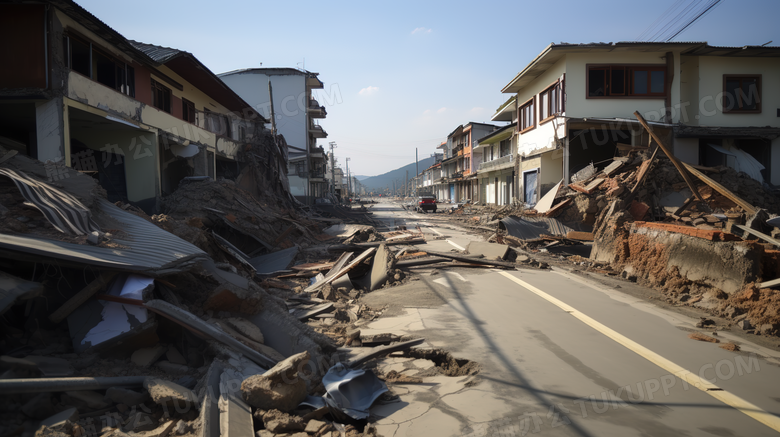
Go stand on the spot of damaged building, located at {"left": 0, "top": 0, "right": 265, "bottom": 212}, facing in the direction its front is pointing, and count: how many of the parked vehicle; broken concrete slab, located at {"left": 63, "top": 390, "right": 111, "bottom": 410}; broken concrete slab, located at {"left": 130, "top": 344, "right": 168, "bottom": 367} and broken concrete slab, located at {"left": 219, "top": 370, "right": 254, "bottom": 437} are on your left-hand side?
1

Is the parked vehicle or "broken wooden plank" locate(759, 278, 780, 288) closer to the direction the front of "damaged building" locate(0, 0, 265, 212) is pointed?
the broken wooden plank

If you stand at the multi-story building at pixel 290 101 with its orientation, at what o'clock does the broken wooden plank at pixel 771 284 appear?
The broken wooden plank is roughly at 3 o'clock from the multi-story building.

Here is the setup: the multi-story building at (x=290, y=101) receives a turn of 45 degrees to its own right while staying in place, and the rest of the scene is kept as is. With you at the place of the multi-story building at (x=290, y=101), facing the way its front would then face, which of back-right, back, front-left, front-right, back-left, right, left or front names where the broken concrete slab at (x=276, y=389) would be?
front-right

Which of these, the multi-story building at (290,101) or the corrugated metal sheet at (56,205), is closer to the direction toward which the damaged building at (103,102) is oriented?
the corrugated metal sheet

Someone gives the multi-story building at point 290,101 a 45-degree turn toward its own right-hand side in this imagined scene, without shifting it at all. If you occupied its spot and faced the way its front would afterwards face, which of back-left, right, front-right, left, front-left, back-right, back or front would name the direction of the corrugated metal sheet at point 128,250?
front-right

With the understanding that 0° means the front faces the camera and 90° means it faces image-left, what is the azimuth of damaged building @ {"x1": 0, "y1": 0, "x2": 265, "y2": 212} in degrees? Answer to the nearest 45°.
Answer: approximately 315°

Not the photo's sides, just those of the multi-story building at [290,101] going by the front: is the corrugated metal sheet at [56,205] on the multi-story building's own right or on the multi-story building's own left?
on the multi-story building's own right

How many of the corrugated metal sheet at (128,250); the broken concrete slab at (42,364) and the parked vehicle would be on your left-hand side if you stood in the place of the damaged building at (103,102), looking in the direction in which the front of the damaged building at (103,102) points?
1

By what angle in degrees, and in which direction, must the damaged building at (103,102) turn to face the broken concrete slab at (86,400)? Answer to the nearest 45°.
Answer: approximately 45° to its right

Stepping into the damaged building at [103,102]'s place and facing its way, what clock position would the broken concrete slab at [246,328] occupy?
The broken concrete slab is roughly at 1 o'clock from the damaged building.

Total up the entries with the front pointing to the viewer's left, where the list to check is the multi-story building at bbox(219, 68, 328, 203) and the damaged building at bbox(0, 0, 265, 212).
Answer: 0

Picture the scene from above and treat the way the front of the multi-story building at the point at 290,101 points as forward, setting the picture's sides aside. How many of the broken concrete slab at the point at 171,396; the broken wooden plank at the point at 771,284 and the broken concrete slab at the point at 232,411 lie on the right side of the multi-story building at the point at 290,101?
3

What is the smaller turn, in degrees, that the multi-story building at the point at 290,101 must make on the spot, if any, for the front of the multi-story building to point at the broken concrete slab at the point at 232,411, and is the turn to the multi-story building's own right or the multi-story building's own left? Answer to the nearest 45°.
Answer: approximately 90° to the multi-story building's own right

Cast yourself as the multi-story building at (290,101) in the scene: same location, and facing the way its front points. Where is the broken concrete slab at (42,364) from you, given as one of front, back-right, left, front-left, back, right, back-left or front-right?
right

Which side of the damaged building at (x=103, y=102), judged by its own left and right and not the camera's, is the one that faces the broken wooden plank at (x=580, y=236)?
front

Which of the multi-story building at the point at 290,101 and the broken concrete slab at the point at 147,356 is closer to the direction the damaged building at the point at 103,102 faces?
the broken concrete slab

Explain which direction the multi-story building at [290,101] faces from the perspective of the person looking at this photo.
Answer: facing to the right of the viewer

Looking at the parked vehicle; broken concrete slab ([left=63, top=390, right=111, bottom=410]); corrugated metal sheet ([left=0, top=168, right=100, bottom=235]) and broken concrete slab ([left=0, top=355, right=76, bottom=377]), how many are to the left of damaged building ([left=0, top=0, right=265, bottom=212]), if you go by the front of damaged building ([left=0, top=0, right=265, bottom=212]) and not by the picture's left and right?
1
